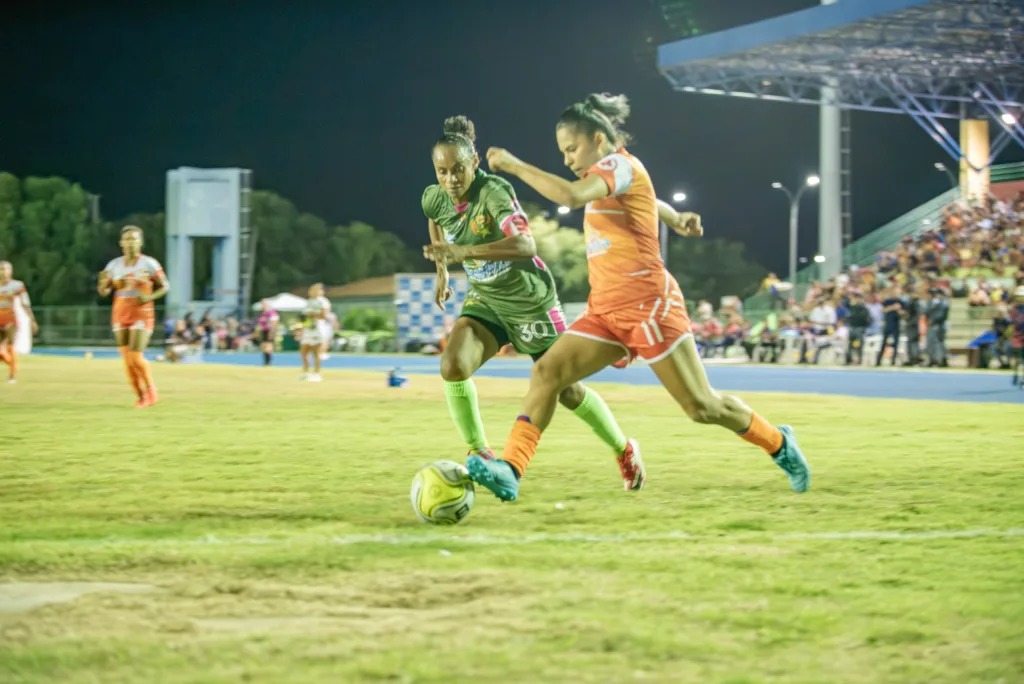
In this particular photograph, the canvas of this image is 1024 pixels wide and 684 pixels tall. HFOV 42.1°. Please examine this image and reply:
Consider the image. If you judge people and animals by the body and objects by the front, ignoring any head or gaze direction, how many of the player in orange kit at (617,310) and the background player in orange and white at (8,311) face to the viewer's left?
1

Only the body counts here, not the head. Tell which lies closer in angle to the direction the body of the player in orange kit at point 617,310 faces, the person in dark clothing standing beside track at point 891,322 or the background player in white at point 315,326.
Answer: the background player in white

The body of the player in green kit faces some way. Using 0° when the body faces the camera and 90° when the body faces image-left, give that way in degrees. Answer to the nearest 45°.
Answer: approximately 45°

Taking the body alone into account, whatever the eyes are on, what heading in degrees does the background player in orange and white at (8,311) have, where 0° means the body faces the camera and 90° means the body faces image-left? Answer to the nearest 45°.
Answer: approximately 0°

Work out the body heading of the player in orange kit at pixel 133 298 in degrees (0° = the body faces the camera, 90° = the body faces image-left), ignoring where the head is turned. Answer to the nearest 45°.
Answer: approximately 0°

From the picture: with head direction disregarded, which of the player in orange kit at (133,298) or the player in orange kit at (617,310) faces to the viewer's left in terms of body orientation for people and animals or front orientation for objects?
the player in orange kit at (617,310)

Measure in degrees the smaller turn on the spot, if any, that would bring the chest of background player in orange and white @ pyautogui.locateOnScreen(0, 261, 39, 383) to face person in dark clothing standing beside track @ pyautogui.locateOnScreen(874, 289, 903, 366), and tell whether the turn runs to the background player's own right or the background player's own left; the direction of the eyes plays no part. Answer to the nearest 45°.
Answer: approximately 90° to the background player's own left

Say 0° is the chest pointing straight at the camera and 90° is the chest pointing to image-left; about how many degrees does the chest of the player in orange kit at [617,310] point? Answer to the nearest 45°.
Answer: approximately 90°

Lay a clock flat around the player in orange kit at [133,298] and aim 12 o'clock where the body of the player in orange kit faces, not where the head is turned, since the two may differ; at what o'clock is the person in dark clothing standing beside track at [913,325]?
The person in dark clothing standing beside track is roughly at 8 o'clock from the player in orange kit.
